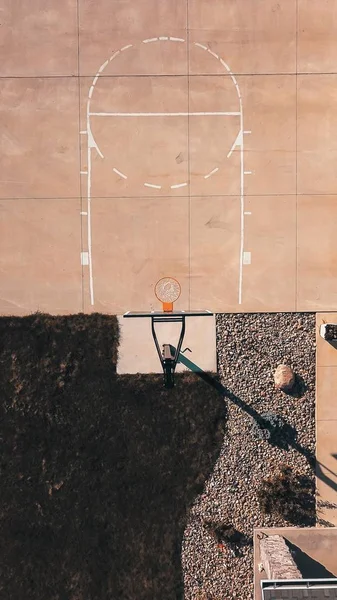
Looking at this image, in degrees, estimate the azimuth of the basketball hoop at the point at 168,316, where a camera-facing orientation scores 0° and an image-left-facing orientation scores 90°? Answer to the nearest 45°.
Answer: approximately 180°
